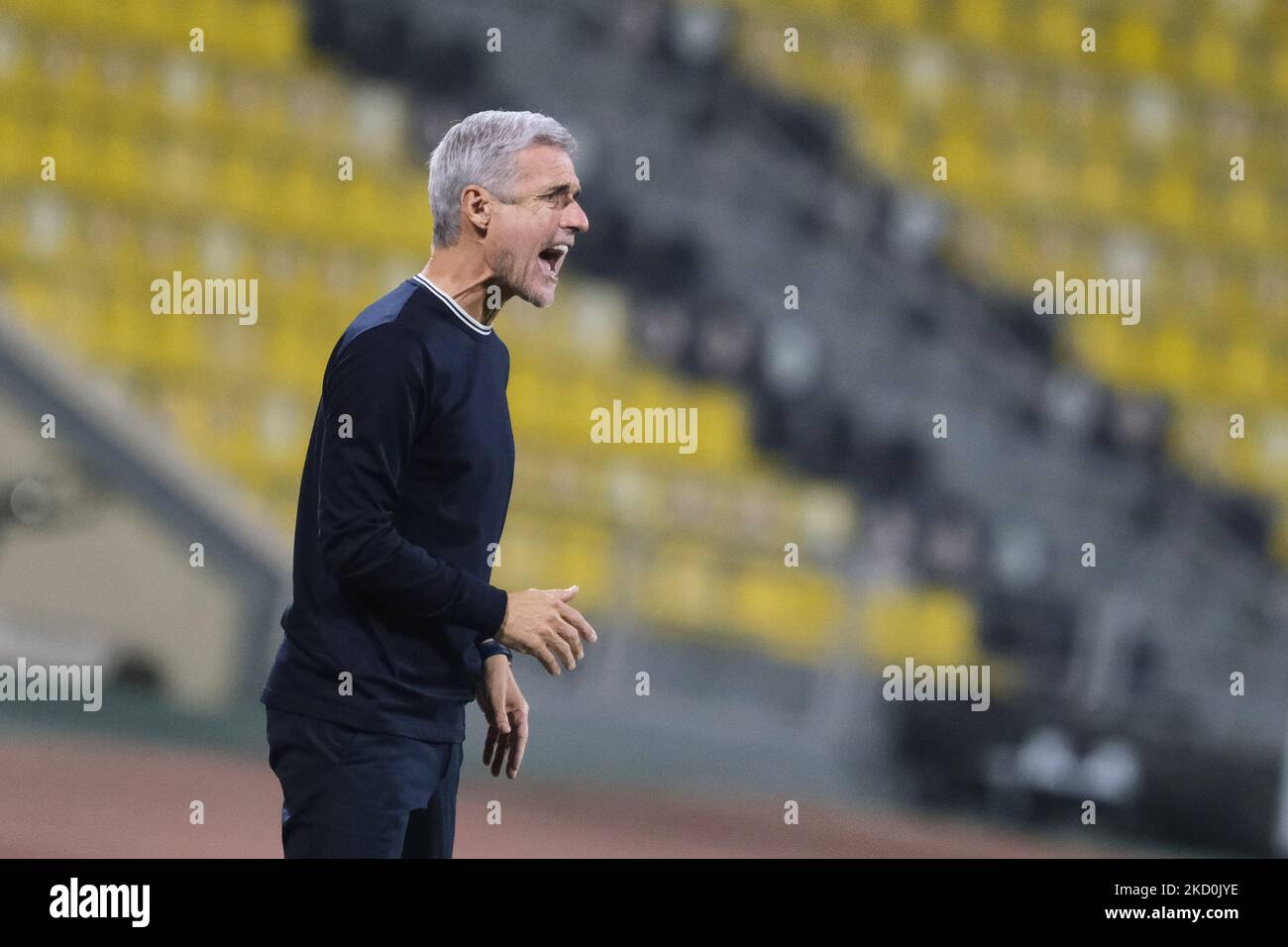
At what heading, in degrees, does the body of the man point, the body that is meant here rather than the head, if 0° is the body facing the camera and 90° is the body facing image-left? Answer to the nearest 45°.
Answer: approximately 270°

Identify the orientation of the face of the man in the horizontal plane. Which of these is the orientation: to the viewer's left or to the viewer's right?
to the viewer's right
